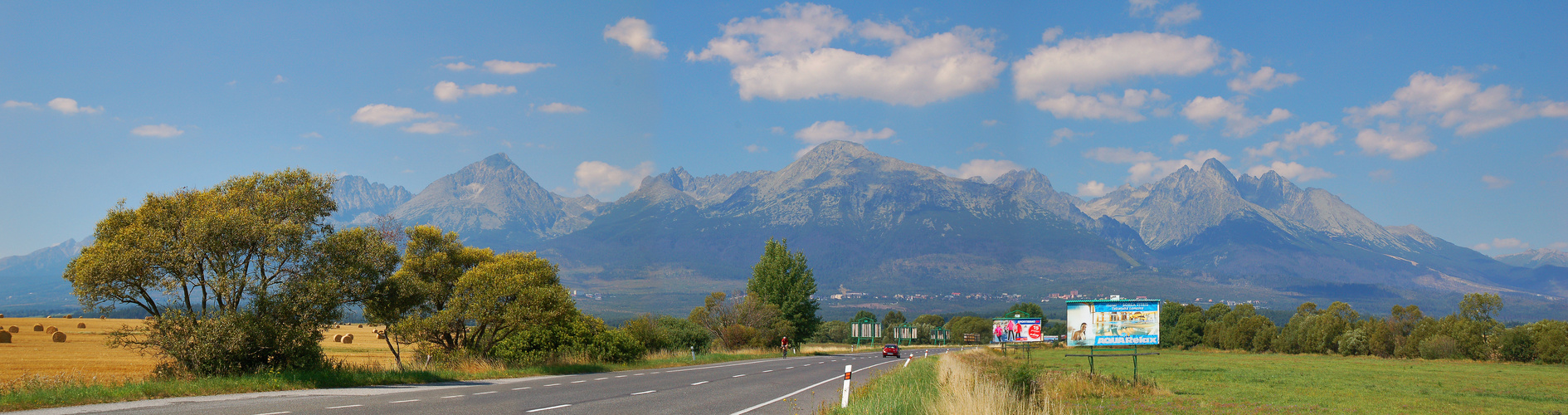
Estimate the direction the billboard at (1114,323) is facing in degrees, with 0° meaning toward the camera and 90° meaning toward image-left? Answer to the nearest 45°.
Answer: approximately 0°

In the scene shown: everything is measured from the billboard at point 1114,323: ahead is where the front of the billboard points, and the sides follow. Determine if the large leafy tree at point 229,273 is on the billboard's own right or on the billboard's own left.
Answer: on the billboard's own right
